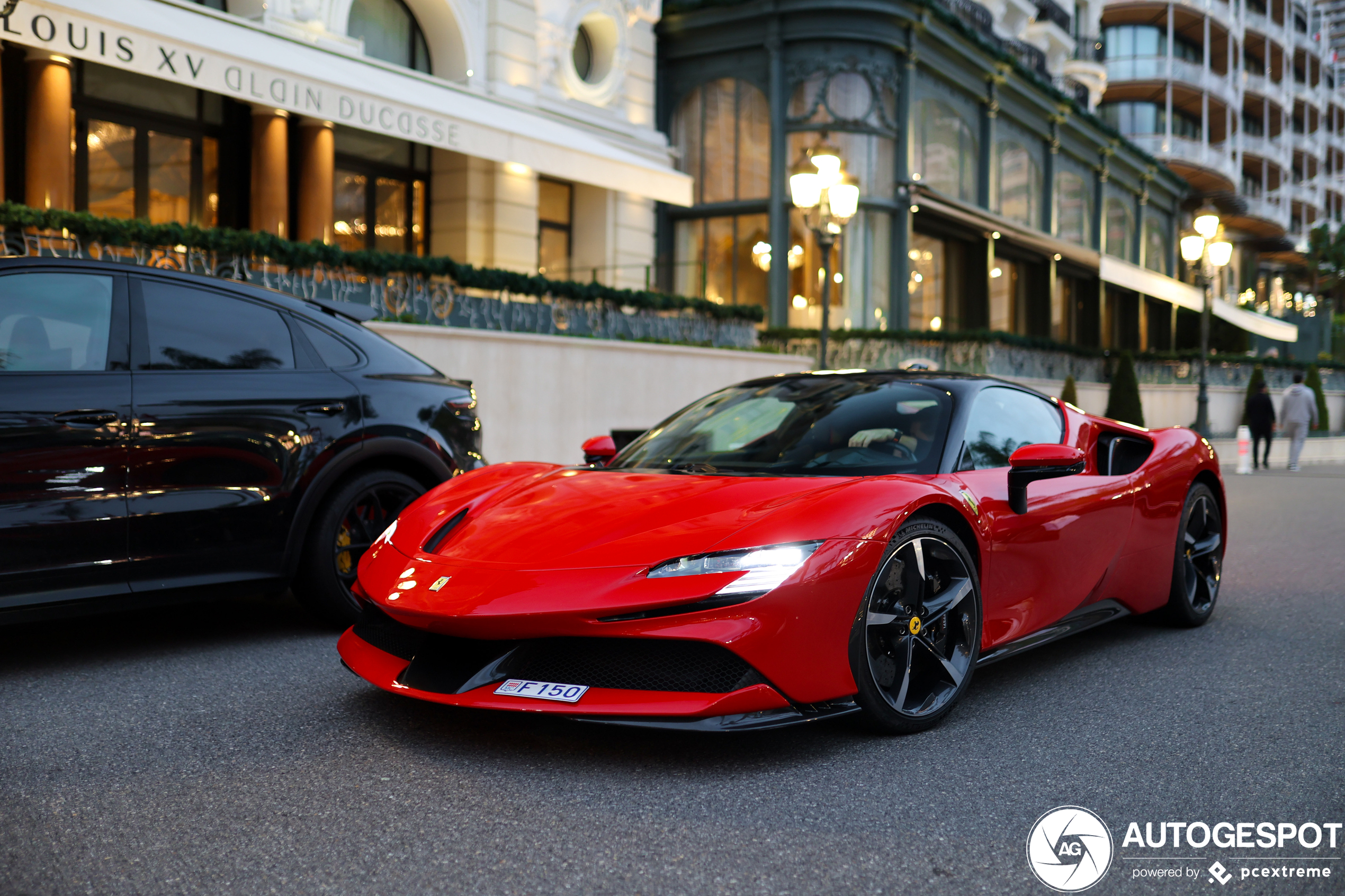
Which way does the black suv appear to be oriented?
to the viewer's left

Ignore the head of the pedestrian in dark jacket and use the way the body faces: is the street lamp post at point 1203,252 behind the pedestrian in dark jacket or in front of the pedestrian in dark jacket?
in front

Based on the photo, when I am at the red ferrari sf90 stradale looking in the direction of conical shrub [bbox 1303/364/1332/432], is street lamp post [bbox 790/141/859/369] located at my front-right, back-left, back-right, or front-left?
front-left

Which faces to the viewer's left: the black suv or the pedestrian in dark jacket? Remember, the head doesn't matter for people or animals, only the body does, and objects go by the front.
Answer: the black suv

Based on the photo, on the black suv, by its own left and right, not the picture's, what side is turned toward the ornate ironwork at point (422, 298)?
right

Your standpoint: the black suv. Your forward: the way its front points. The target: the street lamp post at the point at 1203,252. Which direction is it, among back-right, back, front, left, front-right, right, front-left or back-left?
back-right

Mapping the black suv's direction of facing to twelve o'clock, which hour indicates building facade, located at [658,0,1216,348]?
The building facade is roughly at 4 o'clock from the black suv.
